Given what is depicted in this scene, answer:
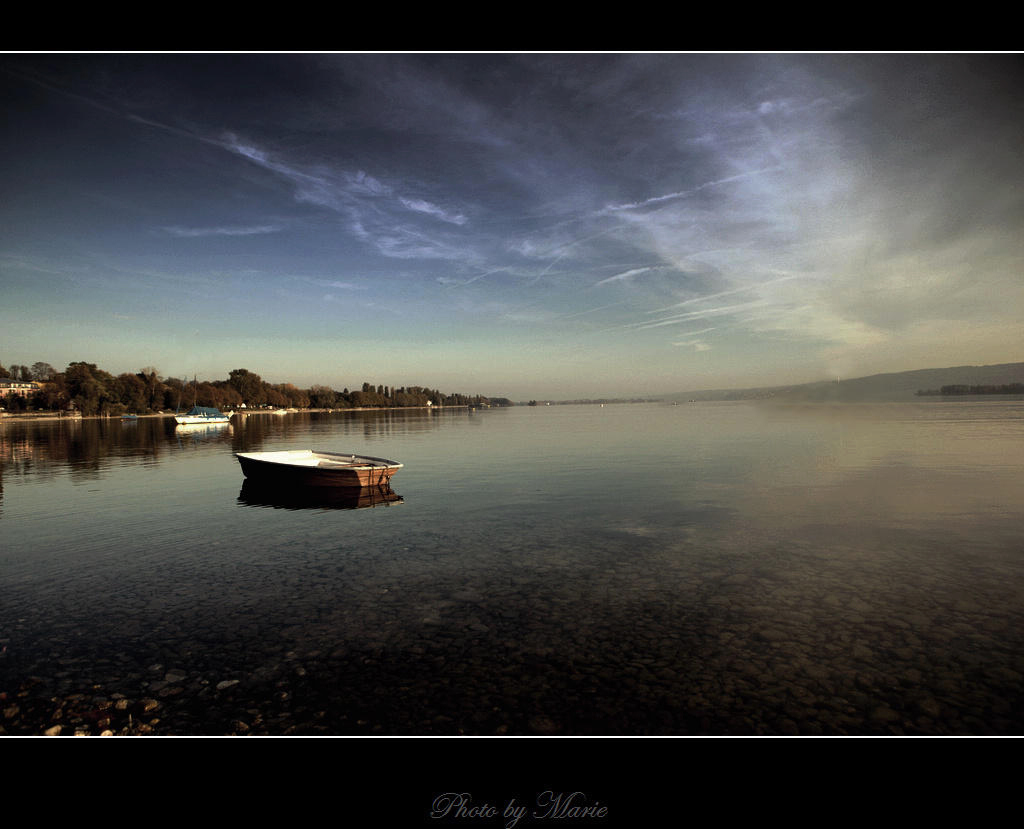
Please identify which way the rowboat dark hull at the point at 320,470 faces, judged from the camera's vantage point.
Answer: facing away from the viewer and to the left of the viewer
